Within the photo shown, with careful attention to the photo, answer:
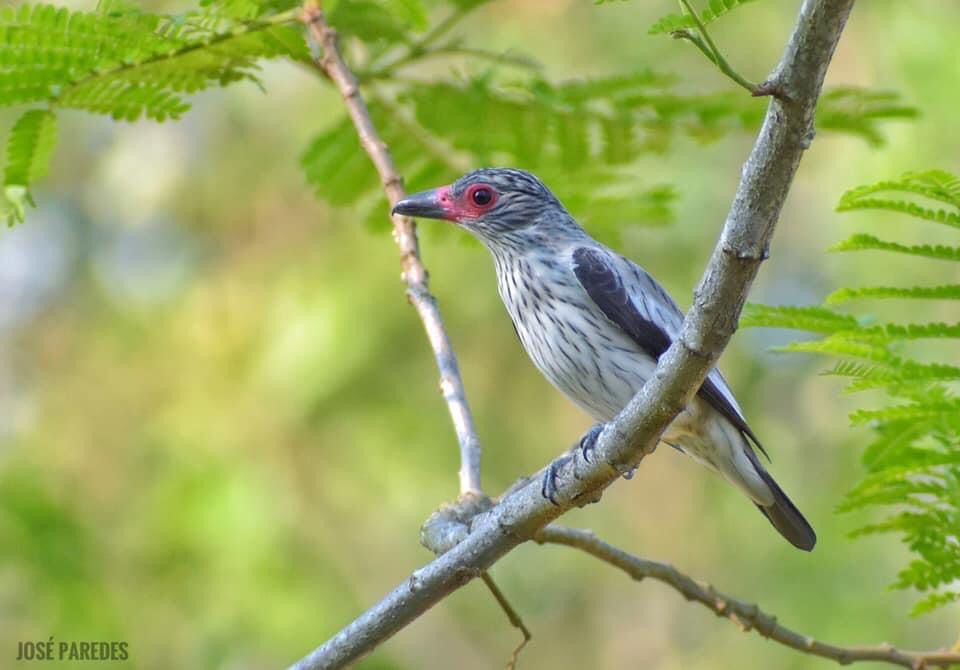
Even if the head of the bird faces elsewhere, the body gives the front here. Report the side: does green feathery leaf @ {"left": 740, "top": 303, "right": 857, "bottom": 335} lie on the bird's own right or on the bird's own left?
on the bird's own left

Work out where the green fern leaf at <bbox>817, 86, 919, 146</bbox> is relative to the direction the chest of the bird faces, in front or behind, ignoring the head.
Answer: behind

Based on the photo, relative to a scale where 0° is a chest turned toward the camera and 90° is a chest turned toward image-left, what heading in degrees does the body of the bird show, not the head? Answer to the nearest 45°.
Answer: approximately 90°

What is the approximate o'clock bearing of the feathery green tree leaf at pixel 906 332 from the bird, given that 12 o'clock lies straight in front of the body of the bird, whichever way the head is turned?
The feathery green tree leaf is roughly at 8 o'clock from the bird.

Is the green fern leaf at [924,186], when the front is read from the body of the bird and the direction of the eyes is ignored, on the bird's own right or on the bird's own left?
on the bird's own left

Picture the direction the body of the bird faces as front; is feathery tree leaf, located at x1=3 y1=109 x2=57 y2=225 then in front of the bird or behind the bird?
in front

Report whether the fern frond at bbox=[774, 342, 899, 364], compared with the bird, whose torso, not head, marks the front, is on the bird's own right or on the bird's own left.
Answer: on the bird's own left
